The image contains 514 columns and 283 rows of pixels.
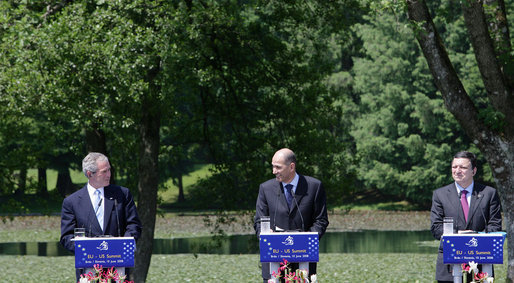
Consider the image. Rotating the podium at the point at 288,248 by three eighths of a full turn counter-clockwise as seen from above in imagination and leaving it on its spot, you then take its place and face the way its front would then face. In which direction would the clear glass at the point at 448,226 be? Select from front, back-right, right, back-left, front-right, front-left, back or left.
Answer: front-right

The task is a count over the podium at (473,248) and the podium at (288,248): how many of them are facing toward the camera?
2

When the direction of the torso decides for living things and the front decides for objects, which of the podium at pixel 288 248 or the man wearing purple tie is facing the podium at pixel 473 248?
the man wearing purple tie

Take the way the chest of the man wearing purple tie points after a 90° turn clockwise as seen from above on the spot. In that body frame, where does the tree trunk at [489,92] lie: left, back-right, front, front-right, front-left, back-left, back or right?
right

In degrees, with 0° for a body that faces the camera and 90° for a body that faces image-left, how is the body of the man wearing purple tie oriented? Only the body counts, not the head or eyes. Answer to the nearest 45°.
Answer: approximately 0°

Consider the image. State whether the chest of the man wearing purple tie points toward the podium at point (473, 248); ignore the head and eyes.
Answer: yes

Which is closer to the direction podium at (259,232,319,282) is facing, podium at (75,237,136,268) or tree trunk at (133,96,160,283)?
the podium

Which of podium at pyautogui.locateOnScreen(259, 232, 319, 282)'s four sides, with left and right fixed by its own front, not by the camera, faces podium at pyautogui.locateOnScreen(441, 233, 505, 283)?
left

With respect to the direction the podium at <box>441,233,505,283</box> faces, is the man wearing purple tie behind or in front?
behind

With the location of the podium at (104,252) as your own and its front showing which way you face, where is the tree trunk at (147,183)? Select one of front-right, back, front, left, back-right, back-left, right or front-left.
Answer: back
